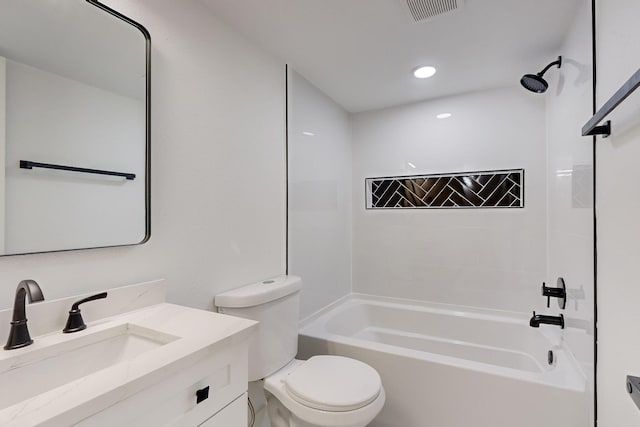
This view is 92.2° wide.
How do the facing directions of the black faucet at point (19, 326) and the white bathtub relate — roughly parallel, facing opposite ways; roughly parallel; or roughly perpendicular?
roughly perpendicular

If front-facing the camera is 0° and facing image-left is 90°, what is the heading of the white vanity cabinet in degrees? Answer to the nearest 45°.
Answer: approximately 315°

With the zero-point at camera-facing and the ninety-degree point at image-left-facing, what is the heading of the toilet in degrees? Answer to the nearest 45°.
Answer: approximately 315°

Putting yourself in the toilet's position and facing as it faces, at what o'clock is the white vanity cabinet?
The white vanity cabinet is roughly at 2 o'clock from the toilet.

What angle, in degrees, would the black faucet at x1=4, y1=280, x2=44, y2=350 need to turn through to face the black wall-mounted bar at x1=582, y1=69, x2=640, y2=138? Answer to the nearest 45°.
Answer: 0° — it already faces it

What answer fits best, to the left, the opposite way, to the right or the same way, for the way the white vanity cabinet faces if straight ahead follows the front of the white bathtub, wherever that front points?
to the left
